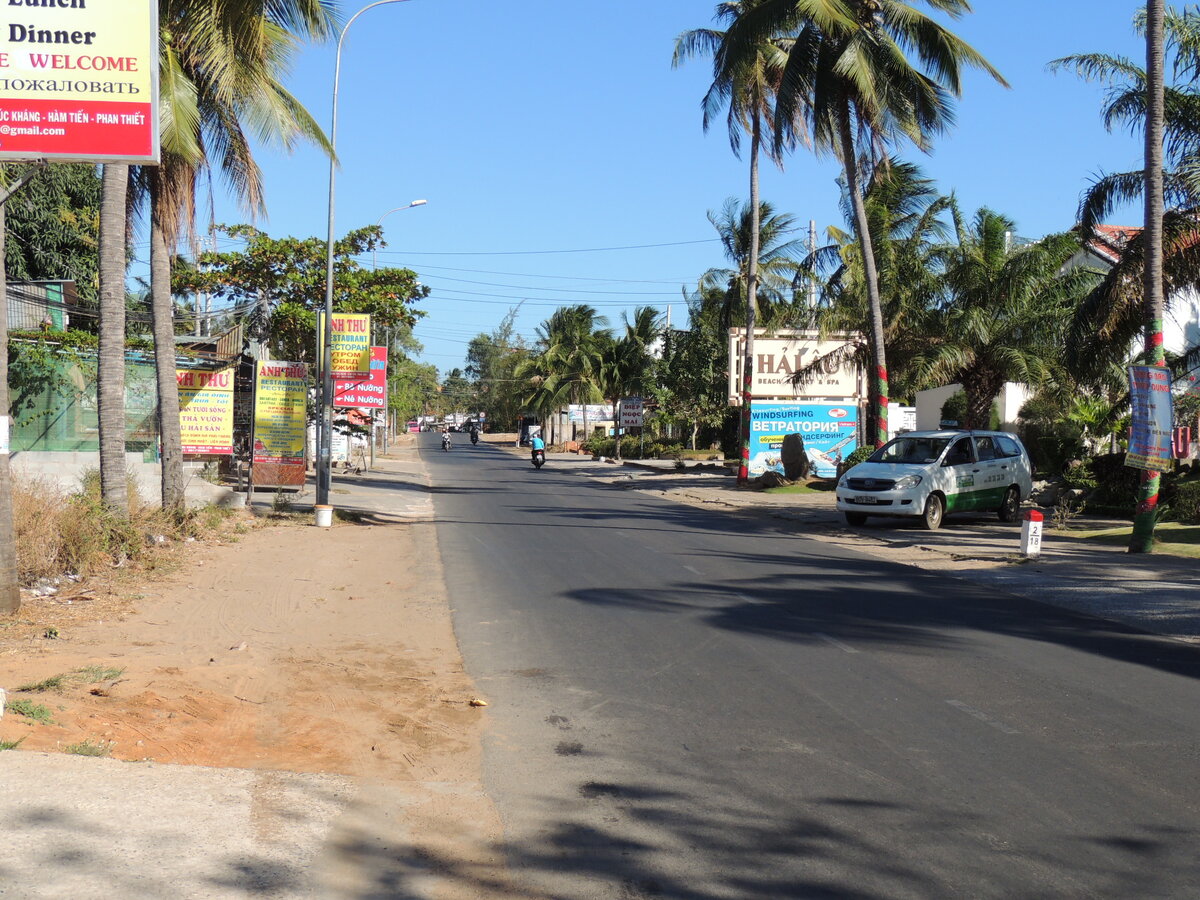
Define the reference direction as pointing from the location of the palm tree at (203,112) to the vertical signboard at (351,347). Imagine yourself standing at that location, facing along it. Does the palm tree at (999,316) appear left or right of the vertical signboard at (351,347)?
right

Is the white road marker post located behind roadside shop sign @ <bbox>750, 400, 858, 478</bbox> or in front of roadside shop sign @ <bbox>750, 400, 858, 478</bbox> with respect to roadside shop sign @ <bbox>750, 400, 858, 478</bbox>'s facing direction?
in front

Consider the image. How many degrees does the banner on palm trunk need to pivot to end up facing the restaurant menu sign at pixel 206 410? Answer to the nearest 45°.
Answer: approximately 90° to its right

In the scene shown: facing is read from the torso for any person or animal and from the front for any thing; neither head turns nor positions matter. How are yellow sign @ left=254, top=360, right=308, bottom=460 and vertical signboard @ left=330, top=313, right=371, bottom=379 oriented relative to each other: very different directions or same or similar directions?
same or similar directions

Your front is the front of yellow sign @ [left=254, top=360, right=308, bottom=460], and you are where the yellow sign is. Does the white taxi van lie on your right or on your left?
on your left

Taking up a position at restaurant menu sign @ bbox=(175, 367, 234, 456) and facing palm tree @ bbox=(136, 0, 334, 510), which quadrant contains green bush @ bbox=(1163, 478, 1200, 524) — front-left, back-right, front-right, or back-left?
front-left

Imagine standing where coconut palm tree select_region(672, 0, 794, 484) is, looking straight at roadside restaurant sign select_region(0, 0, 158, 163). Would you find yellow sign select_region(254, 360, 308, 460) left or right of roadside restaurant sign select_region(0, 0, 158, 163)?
right

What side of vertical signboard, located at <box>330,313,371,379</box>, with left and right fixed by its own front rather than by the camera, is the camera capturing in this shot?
front

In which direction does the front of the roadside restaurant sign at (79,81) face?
toward the camera

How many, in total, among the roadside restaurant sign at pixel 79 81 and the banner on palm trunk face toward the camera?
2

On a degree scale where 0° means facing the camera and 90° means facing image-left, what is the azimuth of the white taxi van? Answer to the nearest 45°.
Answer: approximately 45°

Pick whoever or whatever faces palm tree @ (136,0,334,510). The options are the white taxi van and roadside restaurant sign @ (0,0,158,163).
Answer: the white taxi van

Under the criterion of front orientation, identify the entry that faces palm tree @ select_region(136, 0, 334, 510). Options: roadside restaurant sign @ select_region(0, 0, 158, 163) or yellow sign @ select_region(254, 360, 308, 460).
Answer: the yellow sign

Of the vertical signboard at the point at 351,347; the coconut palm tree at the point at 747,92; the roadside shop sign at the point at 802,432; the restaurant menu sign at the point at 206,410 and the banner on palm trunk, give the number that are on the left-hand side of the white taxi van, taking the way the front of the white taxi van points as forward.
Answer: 1

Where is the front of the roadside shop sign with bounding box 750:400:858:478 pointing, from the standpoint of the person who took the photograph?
facing the viewer
